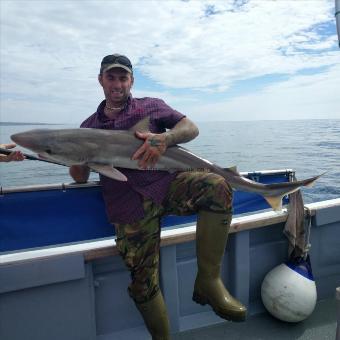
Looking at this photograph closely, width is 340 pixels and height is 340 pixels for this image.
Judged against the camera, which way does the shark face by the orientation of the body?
to the viewer's left

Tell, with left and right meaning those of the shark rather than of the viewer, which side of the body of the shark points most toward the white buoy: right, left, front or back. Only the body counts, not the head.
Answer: back

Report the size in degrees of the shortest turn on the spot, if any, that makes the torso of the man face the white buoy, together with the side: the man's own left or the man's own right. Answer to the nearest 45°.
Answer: approximately 90° to the man's own left

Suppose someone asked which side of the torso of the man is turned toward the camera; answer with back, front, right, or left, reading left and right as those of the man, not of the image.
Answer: front
